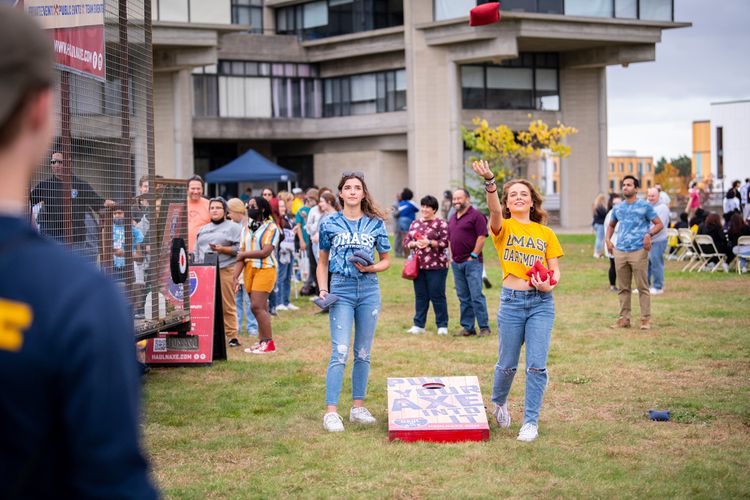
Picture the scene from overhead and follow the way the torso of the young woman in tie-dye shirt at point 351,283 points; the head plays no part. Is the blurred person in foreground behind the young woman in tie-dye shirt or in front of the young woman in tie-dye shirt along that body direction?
in front

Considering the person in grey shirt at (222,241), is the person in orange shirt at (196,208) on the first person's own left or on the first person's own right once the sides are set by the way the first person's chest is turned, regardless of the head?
on the first person's own right

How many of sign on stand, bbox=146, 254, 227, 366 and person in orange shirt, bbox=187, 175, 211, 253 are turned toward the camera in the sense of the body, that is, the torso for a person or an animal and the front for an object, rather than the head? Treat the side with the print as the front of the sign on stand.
2

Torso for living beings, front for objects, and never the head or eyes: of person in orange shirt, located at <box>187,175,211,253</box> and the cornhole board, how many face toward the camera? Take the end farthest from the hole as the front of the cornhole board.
2

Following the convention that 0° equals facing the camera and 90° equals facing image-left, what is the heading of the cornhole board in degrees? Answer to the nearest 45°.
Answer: approximately 0°

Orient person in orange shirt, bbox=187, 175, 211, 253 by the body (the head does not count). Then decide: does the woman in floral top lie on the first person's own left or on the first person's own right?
on the first person's own left

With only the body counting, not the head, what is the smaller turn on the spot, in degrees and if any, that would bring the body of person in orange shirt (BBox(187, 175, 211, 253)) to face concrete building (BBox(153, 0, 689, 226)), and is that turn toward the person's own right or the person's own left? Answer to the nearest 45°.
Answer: approximately 180°

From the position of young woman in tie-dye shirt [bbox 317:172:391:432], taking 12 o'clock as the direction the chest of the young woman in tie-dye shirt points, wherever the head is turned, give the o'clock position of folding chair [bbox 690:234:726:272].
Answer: The folding chair is roughly at 7 o'clock from the young woman in tie-dye shirt.
